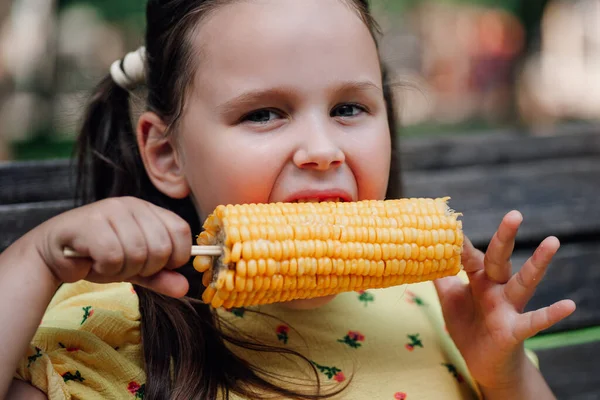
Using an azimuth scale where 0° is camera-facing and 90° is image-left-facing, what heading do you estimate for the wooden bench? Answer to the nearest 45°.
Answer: approximately 0°

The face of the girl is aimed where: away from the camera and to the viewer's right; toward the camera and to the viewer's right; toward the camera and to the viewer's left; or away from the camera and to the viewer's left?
toward the camera and to the viewer's right
